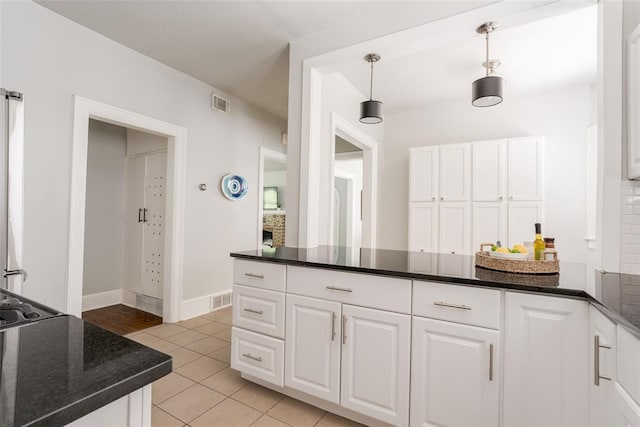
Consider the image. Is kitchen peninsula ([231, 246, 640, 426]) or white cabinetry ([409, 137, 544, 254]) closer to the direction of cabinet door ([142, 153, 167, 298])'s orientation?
the kitchen peninsula

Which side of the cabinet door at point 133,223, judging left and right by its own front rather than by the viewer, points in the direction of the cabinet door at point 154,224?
left

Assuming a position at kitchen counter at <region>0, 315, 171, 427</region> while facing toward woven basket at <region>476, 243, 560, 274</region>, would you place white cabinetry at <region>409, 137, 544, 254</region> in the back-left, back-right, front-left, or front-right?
front-left

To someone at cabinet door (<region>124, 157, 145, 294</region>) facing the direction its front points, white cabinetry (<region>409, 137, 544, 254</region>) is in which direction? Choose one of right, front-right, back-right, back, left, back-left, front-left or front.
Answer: left

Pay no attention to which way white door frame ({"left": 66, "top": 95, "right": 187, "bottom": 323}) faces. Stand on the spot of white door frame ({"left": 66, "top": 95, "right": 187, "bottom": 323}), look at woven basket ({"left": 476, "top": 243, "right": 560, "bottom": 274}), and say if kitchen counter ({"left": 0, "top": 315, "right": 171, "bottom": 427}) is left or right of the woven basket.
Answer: right

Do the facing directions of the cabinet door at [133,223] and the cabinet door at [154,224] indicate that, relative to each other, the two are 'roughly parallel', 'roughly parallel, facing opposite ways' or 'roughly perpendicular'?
roughly parallel

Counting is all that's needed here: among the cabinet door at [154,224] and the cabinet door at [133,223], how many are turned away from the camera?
0
